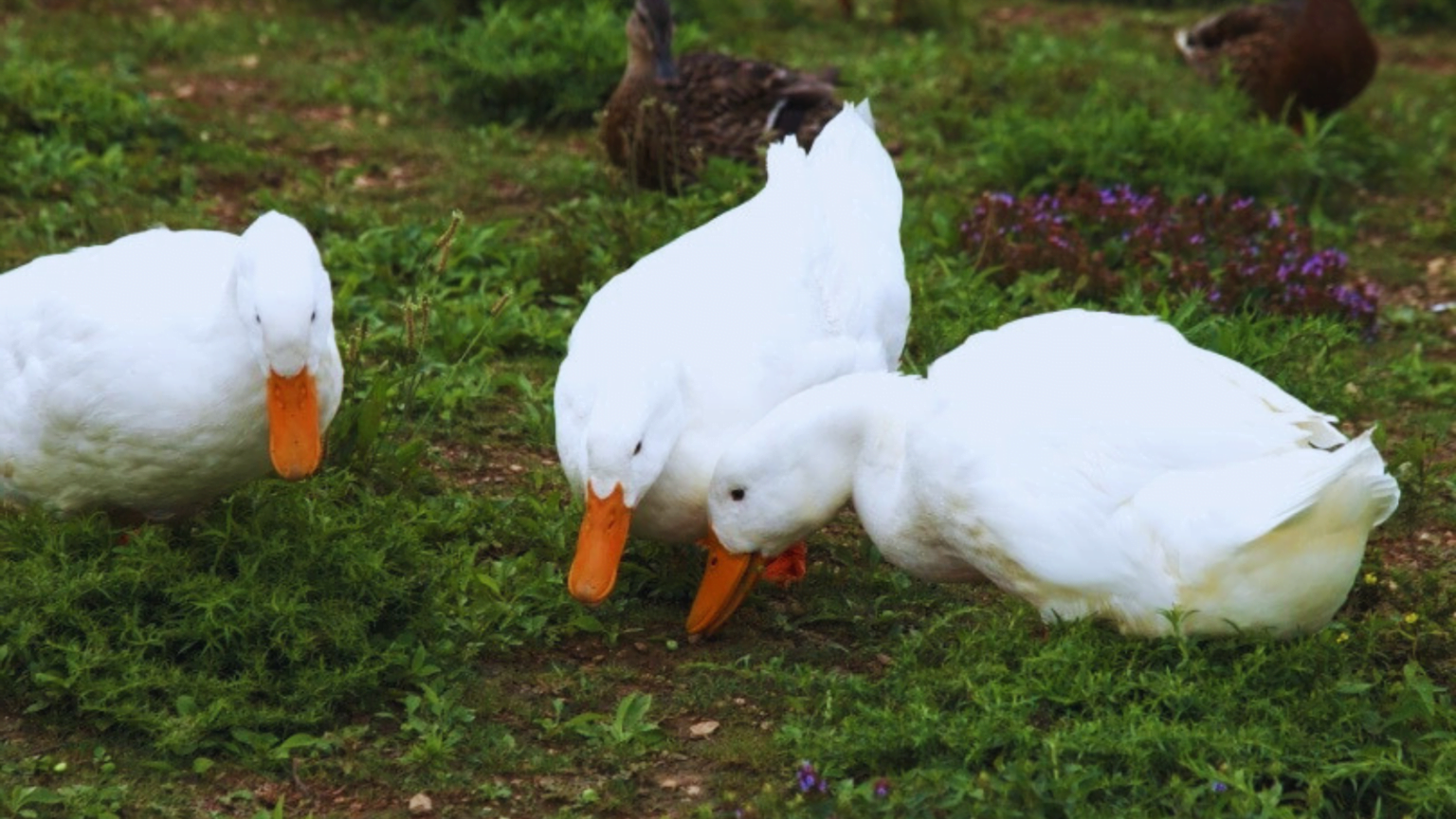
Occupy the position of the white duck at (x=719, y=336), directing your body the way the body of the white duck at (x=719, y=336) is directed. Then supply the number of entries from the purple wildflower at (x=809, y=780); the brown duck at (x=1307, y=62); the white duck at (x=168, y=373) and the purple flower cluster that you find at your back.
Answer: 2

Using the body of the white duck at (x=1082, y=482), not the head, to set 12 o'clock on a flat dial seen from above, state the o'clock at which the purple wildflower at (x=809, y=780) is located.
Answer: The purple wildflower is roughly at 10 o'clock from the white duck.

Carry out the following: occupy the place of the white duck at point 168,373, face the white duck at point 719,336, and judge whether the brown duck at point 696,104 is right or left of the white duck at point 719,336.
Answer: left

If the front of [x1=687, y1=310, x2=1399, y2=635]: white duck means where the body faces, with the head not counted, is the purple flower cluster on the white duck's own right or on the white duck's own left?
on the white duck's own right

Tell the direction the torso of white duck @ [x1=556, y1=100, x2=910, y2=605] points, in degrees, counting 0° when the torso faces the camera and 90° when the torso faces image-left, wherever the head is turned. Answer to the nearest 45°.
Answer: approximately 45°

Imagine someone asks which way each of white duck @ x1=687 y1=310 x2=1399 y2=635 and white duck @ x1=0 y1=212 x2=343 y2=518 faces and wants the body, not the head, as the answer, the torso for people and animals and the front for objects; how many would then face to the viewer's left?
1

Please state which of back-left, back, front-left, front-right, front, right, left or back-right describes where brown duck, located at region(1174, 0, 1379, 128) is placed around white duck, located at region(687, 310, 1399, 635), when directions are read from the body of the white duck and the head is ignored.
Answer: right

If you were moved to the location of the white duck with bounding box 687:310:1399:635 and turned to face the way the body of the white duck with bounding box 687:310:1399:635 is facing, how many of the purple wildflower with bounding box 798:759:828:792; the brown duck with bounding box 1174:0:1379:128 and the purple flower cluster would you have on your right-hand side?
2

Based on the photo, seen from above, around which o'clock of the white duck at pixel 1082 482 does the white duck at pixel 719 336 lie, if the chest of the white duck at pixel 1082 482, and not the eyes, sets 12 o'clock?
the white duck at pixel 719 336 is roughly at 1 o'clock from the white duck at pixel 1082 482.

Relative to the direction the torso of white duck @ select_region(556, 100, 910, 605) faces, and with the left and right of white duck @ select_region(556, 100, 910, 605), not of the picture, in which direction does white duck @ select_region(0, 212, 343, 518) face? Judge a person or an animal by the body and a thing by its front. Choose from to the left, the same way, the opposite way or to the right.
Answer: to the left

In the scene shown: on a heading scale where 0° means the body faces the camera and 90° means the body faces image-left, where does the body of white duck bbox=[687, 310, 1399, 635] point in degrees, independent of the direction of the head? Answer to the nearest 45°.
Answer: approximately 90°
